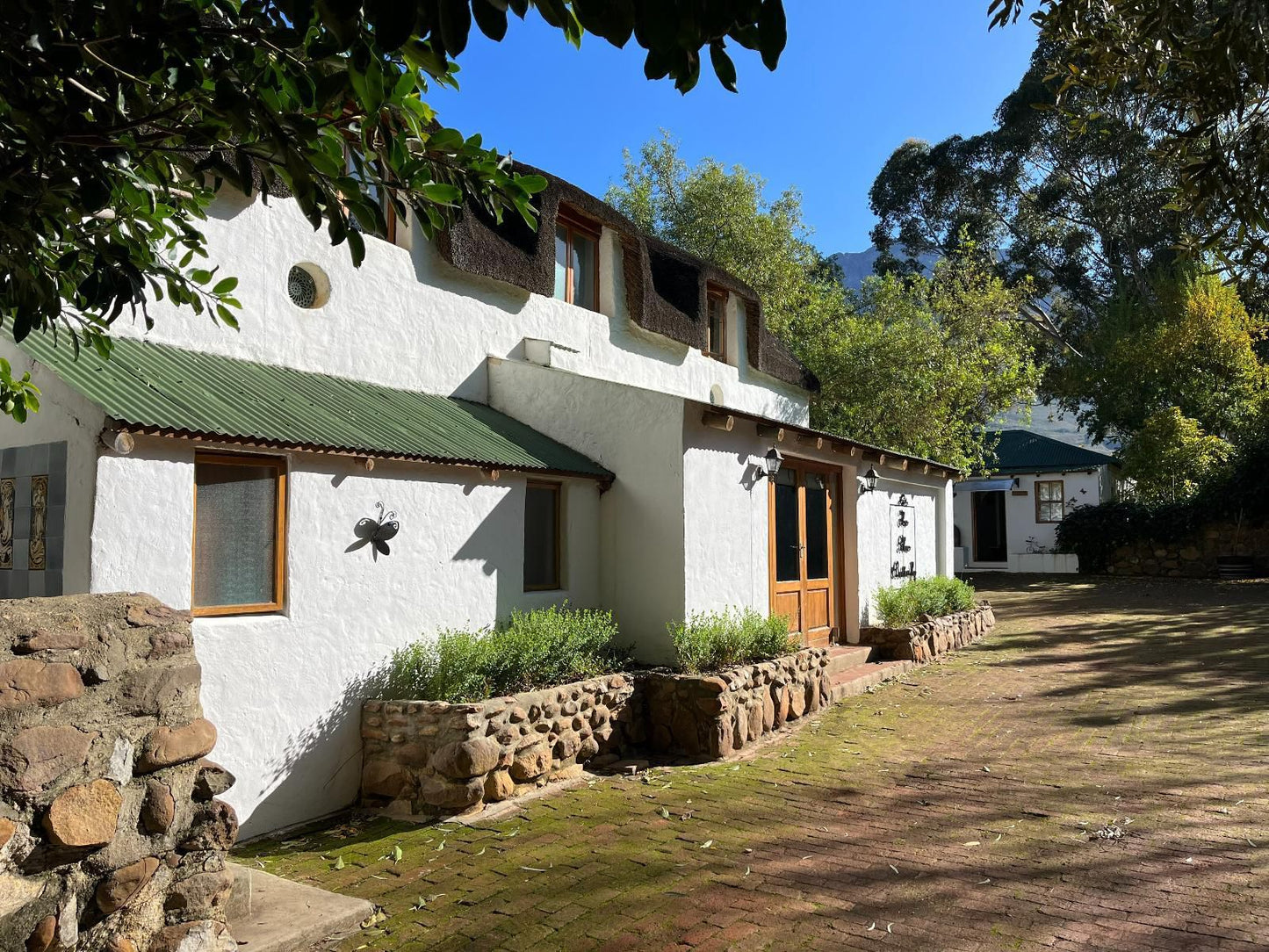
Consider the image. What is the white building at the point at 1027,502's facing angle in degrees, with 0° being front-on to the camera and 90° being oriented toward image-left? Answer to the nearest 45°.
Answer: approximately 0°

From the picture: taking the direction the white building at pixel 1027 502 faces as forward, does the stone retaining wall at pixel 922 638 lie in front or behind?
in front

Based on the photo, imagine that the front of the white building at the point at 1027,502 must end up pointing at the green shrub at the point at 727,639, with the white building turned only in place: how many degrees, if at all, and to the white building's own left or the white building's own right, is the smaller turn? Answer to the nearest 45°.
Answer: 0° — it already faces it

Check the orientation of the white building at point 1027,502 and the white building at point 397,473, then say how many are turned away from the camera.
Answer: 0

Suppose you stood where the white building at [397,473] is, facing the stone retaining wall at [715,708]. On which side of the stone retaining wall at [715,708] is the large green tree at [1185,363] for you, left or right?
left

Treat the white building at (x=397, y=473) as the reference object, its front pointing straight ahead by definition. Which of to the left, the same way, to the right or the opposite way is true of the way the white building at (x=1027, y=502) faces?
to the right

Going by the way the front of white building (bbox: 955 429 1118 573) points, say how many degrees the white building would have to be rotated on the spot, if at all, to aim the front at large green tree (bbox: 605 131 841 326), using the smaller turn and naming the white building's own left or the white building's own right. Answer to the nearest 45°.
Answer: approximately 45° to the white building's own right

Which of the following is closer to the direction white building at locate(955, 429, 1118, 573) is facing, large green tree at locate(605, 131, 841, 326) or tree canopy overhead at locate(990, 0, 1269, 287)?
the tree canopy overhead

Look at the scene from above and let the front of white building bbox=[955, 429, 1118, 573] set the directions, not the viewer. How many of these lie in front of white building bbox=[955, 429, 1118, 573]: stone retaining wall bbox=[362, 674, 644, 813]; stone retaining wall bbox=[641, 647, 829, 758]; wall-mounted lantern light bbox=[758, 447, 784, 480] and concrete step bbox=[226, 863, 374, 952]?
4

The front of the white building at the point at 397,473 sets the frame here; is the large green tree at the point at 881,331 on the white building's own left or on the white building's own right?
on the white building's own left

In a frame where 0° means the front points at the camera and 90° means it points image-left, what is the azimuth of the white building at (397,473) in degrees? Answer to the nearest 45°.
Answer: approximately 315°

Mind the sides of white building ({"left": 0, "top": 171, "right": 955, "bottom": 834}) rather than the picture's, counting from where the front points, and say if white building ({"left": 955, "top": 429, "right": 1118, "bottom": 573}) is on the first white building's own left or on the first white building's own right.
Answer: on the first white building's own left

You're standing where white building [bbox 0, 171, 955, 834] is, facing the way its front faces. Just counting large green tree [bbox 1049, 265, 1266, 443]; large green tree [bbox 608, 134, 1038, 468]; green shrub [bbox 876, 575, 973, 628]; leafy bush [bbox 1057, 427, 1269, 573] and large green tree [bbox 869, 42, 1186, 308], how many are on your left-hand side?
5
